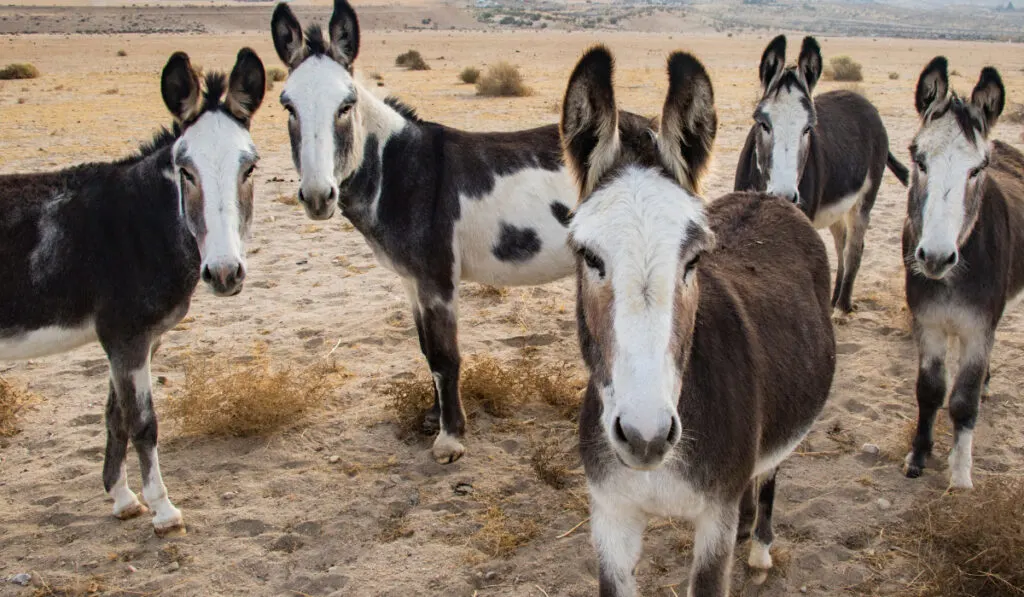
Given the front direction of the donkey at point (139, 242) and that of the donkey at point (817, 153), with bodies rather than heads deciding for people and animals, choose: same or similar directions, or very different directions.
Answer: very different directions

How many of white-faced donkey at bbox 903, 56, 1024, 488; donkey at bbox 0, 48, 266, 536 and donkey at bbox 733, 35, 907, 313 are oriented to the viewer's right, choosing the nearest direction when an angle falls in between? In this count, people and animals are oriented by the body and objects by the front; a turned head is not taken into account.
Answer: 1

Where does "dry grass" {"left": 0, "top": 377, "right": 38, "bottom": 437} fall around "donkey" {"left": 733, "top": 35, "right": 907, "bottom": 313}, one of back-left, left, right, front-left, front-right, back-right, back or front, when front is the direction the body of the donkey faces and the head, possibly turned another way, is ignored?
front

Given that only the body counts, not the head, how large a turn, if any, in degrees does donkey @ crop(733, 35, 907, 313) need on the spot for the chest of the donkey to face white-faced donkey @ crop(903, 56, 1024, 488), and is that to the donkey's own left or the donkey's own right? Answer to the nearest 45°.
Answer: approximately 45° to the donkey's own left

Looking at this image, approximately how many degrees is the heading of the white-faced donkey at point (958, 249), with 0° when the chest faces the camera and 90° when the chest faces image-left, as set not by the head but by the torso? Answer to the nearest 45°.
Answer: approximately 45°

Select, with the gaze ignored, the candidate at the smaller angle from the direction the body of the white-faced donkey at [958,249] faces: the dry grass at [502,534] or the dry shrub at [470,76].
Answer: the dry grass

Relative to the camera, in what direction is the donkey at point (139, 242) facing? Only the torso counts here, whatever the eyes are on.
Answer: to the viewer's right

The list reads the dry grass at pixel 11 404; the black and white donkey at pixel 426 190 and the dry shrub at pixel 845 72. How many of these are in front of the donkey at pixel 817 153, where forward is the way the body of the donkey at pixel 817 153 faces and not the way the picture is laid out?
2

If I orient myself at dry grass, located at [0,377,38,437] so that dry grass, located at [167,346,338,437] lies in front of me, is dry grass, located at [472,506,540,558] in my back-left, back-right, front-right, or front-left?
front-right

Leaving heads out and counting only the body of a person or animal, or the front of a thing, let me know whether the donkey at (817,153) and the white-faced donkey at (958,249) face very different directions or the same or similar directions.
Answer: same or similar directions

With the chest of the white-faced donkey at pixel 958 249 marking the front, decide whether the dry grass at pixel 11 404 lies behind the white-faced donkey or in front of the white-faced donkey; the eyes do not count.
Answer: in front
